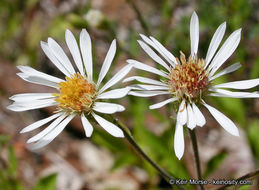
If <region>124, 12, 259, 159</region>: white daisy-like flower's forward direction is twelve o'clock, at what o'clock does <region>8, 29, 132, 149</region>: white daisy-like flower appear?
<region>8, 29, 132, 149</region>: white daisy-like flower is roughly at 3 o'clock from <region>124, 12, 259, 159</region>: white daisy-like flower.

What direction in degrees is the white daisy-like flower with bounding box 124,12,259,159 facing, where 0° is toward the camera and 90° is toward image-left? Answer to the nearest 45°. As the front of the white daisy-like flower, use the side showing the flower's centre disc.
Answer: approximately 0°

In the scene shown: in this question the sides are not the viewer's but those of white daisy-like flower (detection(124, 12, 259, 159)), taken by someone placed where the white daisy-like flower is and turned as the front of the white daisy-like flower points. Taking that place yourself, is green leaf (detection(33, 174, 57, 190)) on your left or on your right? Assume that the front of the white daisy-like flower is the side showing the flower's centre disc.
on your right

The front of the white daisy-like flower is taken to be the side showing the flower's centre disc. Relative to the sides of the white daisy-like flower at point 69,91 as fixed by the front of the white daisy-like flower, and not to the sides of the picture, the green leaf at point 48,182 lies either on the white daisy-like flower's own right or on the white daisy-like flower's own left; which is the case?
on the white daisy-like flower's own right
